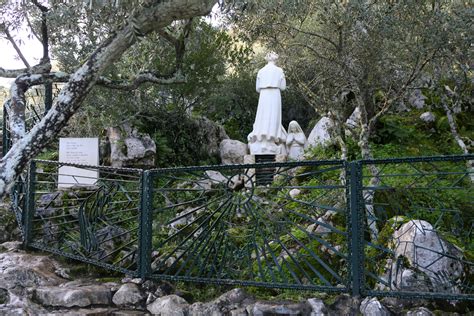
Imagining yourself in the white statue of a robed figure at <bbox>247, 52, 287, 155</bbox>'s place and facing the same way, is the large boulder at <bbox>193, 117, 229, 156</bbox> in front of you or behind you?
in front
